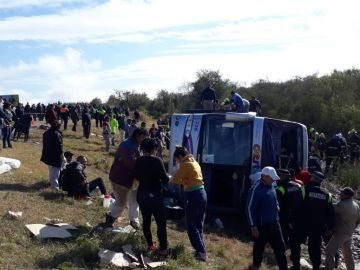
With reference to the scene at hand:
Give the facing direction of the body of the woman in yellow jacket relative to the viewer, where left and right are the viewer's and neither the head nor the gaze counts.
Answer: facing to the left of the viewer

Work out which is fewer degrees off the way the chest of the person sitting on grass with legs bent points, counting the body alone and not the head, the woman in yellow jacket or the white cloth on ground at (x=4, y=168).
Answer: the woman in yellow jacket

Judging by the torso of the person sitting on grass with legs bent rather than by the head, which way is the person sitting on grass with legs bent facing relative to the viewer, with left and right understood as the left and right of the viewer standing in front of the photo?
facing to the right of the viewer

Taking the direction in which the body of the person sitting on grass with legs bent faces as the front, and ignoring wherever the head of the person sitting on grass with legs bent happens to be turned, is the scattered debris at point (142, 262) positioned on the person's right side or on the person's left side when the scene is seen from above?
on the person's right side

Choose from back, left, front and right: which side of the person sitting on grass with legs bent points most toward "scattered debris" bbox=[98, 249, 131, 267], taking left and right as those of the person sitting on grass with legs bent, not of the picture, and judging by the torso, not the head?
right

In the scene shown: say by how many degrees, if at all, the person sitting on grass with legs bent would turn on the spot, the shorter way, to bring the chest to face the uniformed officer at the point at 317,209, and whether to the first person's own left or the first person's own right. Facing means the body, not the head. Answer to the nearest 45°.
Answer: approximately 45° to the first person's own right

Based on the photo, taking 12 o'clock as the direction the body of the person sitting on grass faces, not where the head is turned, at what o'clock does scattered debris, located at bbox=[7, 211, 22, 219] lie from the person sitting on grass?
The scattered debris is roughly at 4 o'clock from the person sitting on grass.

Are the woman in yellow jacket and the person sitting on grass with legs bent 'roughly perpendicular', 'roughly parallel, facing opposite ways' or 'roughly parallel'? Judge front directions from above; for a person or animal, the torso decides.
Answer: roughly parallel, facing opposite ways

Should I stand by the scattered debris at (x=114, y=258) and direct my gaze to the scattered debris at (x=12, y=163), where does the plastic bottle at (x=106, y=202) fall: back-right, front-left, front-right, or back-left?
front-right

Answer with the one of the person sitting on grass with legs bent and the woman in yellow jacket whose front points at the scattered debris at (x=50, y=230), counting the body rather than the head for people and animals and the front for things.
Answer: the woman in yellow jacket

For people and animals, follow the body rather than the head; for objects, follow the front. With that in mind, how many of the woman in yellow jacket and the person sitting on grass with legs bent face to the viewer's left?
1

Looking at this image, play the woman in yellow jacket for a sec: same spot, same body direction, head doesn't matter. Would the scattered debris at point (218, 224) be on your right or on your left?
on your right
